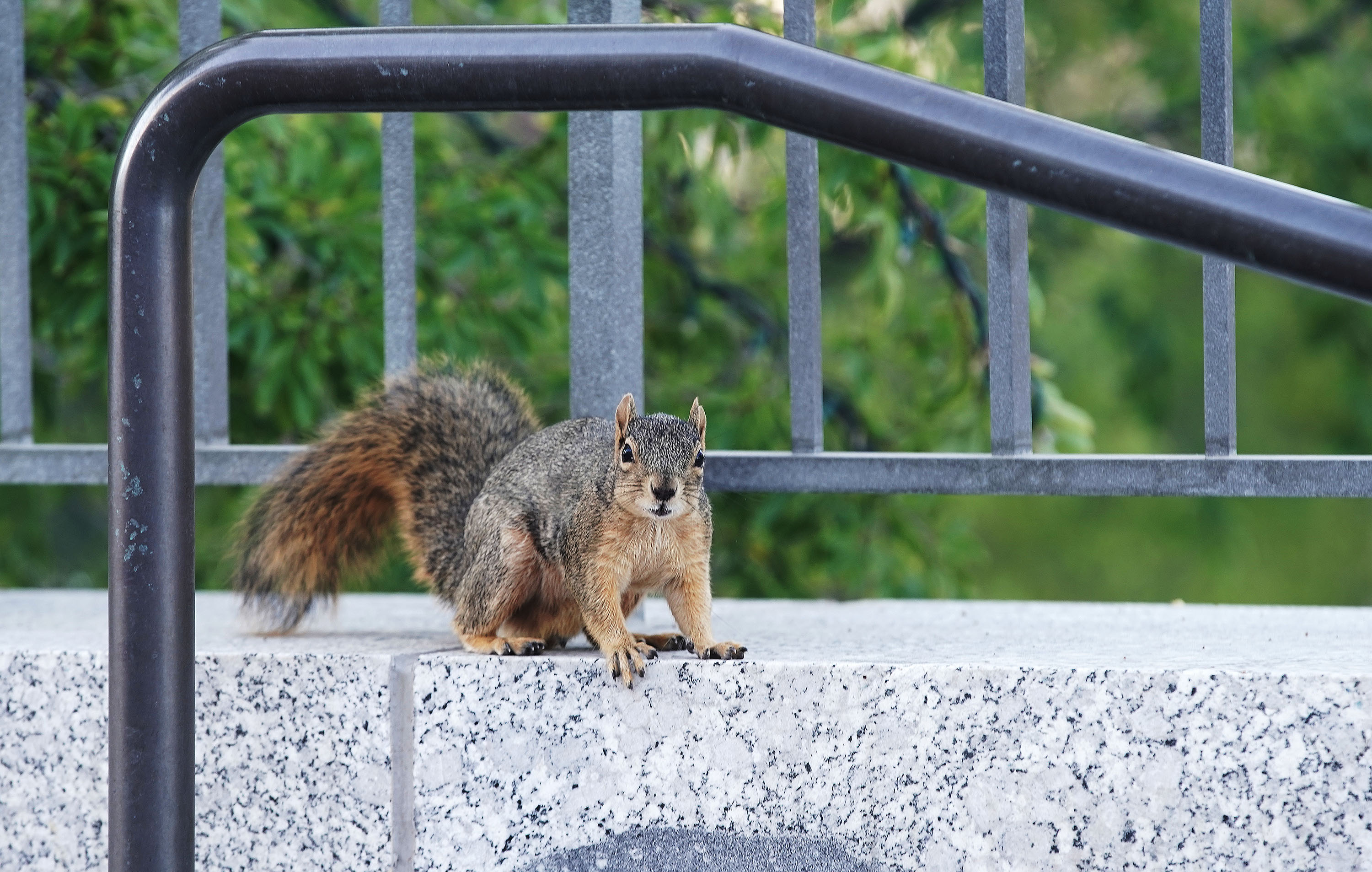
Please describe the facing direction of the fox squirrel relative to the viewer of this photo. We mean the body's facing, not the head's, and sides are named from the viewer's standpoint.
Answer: facing the viewer and to the right of the viewer
